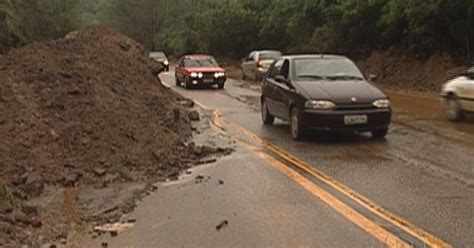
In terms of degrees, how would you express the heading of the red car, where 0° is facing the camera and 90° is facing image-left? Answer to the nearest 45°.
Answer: approximately 315°

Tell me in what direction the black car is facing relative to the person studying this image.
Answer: facing the viewer and to the right of the viewer

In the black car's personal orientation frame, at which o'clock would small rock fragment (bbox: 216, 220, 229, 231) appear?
The small rock fragment is roughly at 2 o'clock from the black car.

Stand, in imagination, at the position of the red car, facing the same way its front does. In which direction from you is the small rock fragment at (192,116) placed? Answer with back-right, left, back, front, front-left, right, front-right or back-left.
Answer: front-right

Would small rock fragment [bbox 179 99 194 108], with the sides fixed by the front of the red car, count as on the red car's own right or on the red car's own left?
on the red car's own right

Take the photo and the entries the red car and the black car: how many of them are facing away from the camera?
0

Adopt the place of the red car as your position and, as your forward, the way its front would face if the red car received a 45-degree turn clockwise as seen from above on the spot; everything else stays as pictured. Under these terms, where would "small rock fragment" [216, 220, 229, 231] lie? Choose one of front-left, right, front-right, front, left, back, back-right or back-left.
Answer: front

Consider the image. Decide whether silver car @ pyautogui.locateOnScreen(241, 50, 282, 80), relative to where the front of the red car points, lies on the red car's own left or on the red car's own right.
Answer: on the red car's own left

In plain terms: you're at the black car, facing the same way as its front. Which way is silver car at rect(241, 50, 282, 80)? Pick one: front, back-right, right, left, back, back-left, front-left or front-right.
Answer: back-left

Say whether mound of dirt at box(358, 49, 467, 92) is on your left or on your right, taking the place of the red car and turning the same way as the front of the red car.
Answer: on your left

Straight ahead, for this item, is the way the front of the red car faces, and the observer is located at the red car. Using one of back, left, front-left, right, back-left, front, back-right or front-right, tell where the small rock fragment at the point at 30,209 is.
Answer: front-right

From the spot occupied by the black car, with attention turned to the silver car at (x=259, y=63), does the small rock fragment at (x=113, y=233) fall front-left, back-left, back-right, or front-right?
back-left

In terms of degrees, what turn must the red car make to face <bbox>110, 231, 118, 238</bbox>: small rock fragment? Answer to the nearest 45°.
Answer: approximately 45° to its right

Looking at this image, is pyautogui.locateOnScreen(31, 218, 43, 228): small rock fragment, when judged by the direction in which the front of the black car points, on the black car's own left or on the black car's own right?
on the black car's own right

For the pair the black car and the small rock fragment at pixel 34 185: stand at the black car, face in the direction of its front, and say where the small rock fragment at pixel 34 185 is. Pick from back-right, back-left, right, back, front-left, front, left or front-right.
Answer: right

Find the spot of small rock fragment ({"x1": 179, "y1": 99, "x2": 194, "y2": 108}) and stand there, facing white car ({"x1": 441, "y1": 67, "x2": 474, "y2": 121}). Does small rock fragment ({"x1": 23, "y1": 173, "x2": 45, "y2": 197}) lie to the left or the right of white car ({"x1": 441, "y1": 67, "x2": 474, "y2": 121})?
right

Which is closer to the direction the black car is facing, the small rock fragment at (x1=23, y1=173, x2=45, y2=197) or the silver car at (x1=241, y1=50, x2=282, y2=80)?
the small rock fragment
